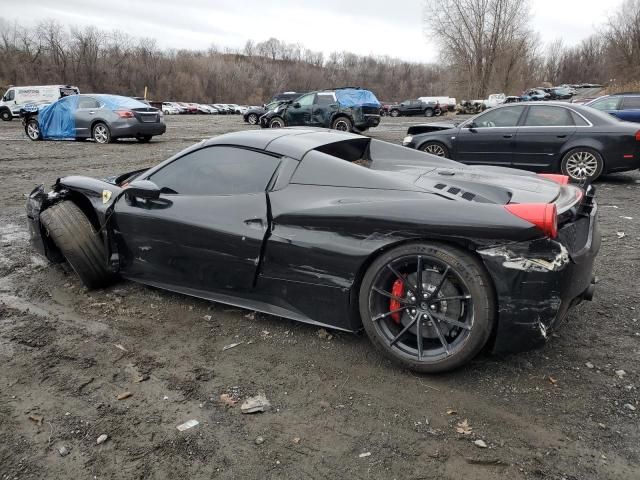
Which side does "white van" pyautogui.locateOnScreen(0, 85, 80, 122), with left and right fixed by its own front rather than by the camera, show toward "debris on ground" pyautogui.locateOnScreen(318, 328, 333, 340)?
left

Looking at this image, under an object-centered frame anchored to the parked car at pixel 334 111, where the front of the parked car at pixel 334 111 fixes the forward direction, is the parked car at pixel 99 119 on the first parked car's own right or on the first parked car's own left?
on the first parked car's own left

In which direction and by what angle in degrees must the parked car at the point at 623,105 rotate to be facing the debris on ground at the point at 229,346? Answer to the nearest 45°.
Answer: approximately 90° to its left

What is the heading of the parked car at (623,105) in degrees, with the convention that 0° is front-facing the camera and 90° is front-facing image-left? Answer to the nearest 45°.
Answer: approximately 90°

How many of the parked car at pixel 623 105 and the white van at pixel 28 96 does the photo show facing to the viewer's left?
2

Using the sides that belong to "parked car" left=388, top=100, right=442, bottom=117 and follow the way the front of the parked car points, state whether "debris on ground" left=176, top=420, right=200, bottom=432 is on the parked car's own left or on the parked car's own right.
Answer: on the parked car's own left

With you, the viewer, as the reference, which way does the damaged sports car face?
facing away from the viewer and to the left of the viewer

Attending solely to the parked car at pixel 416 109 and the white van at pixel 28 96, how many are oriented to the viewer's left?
2

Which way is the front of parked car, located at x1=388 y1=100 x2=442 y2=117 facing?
to the viewer's left

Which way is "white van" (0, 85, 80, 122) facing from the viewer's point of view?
to the viewer's left

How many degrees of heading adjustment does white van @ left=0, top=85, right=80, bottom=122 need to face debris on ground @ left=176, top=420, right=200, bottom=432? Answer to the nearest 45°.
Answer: approximately 90° to its left
